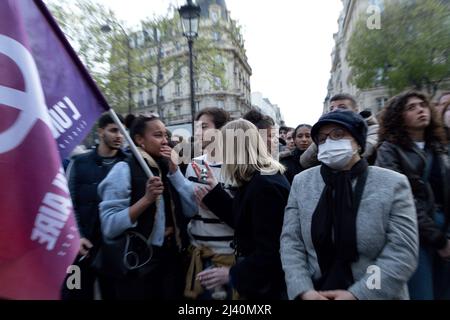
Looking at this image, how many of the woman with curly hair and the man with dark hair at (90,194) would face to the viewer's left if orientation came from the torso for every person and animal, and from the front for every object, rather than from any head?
0

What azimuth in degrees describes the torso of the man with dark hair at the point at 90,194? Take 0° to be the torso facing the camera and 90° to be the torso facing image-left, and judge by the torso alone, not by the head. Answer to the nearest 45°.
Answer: approximately 315°

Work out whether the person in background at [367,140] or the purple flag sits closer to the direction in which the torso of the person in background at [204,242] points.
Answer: the purple flag

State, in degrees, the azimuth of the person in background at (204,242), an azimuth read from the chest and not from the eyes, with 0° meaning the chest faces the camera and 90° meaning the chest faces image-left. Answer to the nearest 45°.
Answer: approximately 45°

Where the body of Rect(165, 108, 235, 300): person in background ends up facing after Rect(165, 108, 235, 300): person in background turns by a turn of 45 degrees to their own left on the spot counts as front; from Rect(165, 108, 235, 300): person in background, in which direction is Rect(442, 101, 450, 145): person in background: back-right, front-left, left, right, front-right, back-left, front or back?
left

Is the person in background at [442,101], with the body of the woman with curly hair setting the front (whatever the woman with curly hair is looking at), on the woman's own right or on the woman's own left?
on the woman's own left

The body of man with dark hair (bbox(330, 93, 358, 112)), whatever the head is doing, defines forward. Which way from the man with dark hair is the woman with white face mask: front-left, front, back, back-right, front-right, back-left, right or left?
front-left
